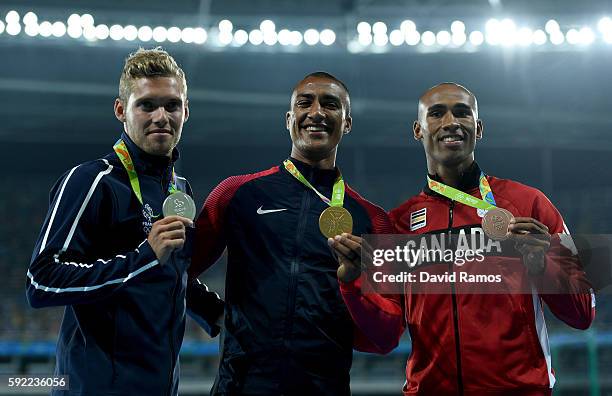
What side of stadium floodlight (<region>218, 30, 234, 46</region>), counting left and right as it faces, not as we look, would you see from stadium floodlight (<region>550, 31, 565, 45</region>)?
left

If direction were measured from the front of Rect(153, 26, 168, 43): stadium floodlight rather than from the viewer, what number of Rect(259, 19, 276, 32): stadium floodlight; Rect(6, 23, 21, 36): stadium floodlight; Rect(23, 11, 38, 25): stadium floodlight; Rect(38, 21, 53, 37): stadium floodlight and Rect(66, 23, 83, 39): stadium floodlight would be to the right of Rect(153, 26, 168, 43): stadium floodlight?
4

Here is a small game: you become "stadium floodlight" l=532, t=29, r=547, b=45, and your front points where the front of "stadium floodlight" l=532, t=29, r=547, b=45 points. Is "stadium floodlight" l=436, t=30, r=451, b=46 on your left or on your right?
on your right

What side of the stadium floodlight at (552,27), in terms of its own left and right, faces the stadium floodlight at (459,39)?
right

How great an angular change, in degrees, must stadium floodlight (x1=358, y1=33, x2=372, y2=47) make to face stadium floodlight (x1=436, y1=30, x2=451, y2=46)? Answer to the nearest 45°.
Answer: approximately 90° to its left

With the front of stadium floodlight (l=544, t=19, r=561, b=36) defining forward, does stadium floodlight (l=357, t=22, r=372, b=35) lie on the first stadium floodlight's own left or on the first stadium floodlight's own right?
on the first stadium floodlight's own right

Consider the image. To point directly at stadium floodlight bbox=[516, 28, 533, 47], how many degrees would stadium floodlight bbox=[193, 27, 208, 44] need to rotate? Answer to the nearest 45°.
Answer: approximately 90° to its left

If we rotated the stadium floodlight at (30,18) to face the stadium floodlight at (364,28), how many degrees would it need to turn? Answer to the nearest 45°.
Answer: approximately 90° to its left
